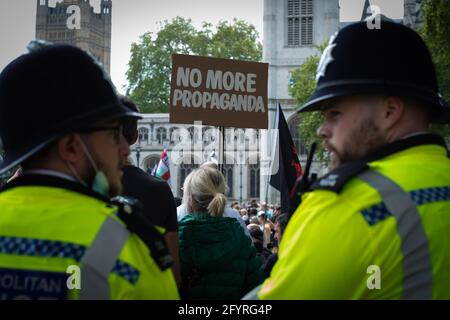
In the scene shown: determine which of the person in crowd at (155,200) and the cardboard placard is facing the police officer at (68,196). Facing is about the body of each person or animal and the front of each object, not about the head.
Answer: the cardboard placard

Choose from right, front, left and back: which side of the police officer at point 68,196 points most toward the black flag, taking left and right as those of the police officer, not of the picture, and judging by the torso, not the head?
front

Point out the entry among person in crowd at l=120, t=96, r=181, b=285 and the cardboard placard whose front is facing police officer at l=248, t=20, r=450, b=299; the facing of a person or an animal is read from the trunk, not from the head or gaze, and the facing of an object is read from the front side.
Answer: the cardboard placard

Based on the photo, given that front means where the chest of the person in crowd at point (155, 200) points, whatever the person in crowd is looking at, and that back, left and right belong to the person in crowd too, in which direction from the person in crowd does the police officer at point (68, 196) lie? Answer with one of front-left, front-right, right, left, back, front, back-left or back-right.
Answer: back

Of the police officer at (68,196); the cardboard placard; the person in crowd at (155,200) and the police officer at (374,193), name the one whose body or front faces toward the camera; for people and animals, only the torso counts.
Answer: the cardboard placard

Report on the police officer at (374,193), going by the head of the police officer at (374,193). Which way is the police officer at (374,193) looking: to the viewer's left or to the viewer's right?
to the viewer's left

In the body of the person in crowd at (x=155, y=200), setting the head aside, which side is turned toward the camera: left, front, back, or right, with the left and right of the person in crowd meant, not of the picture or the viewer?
back

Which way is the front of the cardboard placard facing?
toward the camera

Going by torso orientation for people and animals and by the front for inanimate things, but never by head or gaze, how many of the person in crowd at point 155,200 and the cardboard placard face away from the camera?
1

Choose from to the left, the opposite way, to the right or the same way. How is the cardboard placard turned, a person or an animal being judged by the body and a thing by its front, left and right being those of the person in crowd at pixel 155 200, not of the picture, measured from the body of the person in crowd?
the opposite way

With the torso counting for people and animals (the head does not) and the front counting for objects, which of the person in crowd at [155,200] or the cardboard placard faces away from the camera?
the person in crowd

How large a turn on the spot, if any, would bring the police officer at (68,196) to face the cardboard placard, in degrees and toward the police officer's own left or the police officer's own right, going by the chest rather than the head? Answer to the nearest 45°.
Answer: approximately 45° to the police officer's own left

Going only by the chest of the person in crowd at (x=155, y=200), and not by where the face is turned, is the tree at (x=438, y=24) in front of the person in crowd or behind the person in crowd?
in front

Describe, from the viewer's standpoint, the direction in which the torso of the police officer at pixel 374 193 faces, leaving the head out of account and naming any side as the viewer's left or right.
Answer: facing away from the viewer and to the left of the viewer

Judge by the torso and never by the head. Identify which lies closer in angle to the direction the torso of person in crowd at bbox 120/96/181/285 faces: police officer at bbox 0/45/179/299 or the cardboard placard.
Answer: the cardboard placard
